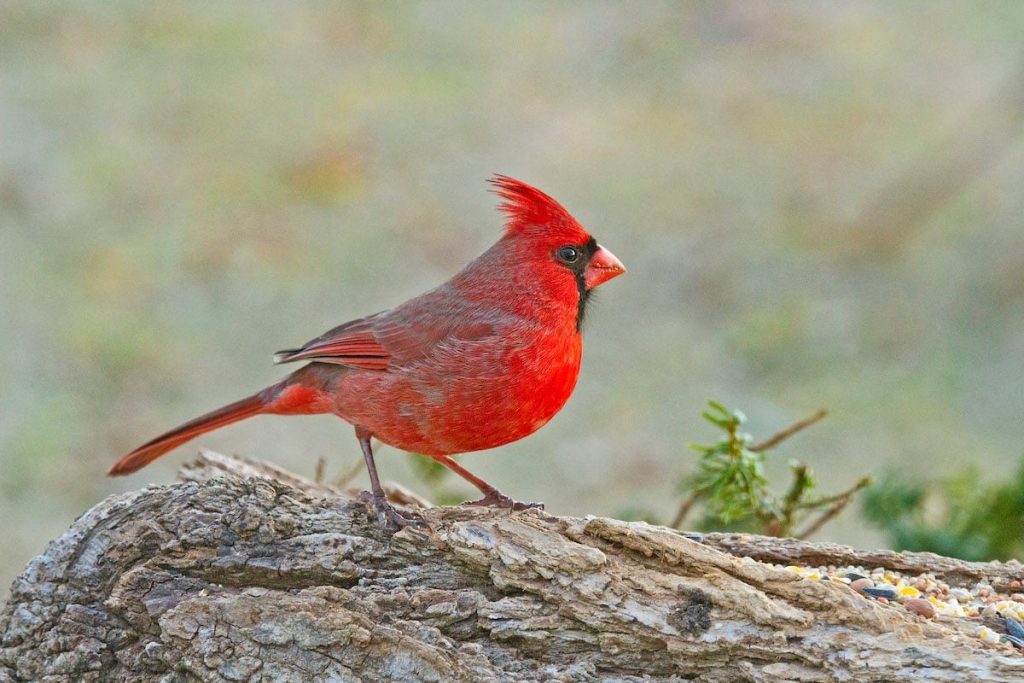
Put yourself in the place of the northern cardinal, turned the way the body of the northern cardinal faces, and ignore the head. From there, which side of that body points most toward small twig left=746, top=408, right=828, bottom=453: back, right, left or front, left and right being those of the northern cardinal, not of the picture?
front

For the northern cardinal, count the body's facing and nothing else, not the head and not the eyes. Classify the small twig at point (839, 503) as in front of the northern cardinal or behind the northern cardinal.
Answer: in front

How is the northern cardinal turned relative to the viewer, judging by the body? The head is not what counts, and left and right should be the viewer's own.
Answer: facing to the right of the viewer
